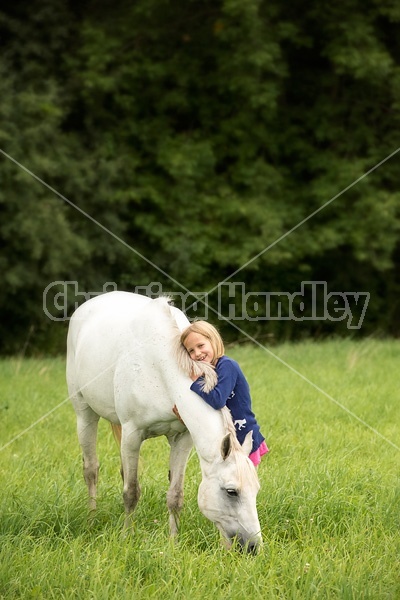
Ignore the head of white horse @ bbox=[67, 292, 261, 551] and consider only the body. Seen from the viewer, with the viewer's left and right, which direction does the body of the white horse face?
facing the viewer and to the right of the viewer
